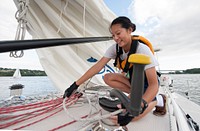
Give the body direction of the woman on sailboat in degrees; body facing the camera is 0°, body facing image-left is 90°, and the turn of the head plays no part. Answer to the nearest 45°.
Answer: approximately 45°
